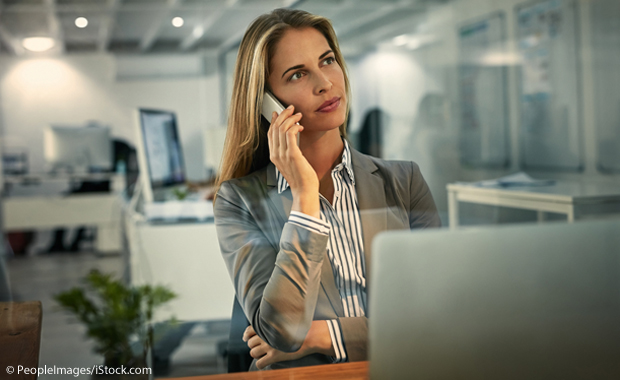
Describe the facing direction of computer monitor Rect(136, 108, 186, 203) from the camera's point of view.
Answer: facing the viewer and to the right of the viewer

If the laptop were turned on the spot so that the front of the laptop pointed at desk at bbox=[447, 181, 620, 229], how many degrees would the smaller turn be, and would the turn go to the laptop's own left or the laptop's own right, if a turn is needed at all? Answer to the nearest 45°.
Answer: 0° — it already faces it

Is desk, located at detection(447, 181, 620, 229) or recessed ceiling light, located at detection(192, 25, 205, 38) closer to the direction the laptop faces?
the desk

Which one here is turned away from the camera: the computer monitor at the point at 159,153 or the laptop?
the laptop

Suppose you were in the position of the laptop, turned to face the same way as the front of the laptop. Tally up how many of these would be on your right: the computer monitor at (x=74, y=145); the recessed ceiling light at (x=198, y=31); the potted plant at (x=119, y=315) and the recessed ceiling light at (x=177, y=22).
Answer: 0

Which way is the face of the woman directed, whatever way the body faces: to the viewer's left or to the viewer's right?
to the viewer's right

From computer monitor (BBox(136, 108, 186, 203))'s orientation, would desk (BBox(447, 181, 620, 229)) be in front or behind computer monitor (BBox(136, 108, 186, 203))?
in front

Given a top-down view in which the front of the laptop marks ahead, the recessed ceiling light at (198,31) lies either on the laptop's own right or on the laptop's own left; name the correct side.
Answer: on the laptop's own left

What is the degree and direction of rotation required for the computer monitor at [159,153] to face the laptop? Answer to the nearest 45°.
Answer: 0° — it already faces it

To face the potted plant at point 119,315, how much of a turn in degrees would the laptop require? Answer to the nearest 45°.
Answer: approximately 90° to its left

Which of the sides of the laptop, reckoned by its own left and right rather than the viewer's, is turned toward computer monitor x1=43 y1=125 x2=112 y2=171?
front

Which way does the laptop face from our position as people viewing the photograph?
facing away from the viewer
